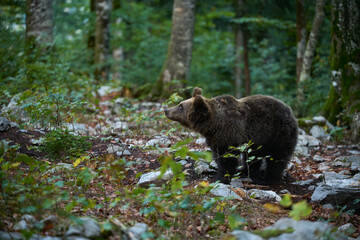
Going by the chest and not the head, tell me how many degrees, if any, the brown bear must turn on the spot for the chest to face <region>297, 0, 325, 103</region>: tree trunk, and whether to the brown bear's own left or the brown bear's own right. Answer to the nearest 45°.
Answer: approximately 90° to the brown bear's own right

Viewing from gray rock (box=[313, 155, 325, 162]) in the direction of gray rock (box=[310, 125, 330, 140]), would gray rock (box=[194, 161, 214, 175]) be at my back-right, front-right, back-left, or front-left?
back-left

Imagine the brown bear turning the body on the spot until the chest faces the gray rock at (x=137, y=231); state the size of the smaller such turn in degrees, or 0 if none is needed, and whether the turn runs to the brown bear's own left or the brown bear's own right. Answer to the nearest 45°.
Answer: approximately 90° to the brown bear's own left

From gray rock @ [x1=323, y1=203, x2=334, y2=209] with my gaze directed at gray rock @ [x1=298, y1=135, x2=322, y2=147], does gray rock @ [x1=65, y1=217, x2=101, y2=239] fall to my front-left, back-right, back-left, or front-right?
back-left

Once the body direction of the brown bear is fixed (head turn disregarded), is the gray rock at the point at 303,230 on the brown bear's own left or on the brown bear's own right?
on the brown bear's own left

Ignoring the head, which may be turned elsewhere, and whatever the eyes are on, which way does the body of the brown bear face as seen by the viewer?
to the viewer's left

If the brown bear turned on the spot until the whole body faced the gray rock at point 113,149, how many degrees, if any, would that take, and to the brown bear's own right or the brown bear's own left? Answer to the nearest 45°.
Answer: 0° — it already faces it

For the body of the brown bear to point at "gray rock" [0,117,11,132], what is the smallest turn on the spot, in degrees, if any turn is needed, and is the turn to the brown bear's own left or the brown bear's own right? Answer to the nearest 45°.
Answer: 0° — it already faces it

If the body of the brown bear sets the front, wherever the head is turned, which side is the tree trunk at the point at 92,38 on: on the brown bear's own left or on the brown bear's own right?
on the brown bear's own right
